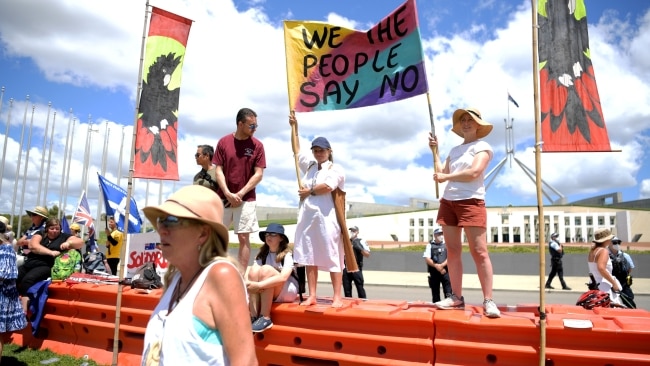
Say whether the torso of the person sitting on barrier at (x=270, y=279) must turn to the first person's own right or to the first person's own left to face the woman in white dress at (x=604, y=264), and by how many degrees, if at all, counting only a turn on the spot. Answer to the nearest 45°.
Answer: approximately 135° to the first person's own left

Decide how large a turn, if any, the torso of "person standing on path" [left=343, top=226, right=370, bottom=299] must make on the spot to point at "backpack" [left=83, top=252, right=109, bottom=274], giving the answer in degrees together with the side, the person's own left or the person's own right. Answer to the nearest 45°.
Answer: approximately 45° to the person's own right

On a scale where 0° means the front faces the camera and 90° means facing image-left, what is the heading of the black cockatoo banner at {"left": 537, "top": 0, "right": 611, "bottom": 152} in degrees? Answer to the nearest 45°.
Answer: approximately 0°

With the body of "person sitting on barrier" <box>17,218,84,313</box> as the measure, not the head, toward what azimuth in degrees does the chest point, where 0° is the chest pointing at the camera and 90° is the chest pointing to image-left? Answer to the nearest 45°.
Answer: approximately 45°

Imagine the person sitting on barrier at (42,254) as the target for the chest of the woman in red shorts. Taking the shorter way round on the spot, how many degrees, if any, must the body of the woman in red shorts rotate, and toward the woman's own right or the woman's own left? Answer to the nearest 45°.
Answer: approximately 45° to the woman's own right

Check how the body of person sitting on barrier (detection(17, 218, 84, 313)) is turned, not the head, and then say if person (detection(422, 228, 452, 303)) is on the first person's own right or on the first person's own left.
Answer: on the first person's own left

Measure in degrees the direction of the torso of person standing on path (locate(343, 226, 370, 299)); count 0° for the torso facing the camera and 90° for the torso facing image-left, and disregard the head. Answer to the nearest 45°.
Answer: approximately 45°

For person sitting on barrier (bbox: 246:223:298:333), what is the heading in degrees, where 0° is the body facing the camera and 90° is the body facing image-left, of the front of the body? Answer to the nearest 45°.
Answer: approximately 45°
